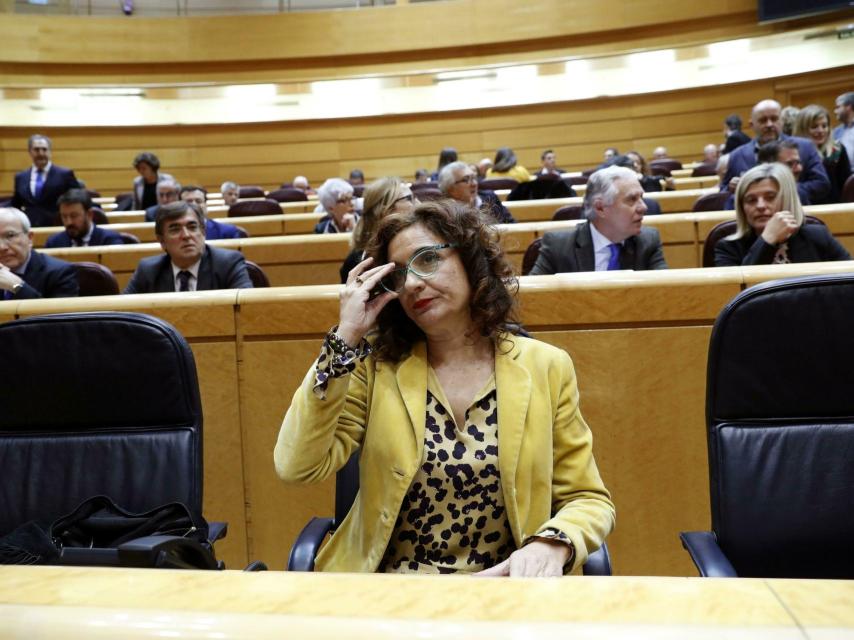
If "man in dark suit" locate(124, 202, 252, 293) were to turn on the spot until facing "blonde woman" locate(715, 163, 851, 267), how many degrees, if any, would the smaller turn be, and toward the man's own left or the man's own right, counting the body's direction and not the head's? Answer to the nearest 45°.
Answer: approximately 45° to the man's own left

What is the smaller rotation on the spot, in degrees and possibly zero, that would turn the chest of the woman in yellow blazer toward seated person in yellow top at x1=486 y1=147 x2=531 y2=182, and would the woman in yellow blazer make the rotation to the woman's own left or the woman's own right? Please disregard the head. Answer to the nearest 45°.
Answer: approximately 180°

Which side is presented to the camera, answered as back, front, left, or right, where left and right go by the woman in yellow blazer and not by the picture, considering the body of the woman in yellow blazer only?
front

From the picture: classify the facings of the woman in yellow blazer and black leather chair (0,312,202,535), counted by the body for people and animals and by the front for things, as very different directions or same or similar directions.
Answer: same or similar directions

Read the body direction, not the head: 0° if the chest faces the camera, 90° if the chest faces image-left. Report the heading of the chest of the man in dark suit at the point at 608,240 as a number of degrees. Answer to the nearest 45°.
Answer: approximately 315°

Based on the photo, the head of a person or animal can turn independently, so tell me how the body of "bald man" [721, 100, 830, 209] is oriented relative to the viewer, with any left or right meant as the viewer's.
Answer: facing the viewer

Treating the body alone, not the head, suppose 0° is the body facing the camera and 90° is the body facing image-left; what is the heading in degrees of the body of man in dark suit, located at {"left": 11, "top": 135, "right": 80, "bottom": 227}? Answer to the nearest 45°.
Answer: approximately 0°

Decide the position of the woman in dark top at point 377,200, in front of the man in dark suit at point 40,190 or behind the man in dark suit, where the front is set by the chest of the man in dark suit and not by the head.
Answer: in front

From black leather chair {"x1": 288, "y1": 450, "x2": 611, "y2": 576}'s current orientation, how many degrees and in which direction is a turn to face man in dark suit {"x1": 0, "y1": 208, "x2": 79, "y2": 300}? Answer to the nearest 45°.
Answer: approximately 135° to its right

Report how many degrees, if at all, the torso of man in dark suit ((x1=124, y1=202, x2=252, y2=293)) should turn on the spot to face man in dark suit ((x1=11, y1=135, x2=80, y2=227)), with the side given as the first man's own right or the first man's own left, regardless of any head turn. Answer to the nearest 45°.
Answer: approximately 180°

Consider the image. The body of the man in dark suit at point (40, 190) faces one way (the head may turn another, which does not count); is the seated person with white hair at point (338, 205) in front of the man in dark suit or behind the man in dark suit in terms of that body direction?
in front

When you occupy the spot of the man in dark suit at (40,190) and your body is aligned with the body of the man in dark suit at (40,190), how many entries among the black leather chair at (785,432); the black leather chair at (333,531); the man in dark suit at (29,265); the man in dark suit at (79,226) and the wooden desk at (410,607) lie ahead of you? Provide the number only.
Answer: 5

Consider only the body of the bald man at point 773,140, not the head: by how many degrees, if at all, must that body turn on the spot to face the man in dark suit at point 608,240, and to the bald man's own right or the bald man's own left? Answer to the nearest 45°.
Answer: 0° — they already face them

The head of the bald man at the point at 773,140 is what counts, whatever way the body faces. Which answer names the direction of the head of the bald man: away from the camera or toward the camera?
toward the camera

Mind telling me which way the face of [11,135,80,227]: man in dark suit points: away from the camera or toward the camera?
toward the camera

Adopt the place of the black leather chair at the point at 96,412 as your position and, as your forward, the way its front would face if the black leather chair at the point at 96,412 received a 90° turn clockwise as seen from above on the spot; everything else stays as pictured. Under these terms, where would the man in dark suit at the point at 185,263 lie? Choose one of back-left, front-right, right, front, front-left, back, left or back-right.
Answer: right

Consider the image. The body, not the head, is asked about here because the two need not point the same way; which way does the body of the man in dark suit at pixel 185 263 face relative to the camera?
toward the camera

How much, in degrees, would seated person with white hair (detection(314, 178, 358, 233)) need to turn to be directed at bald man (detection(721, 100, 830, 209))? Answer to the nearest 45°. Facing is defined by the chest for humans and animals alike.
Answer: approximately 45° to their left
